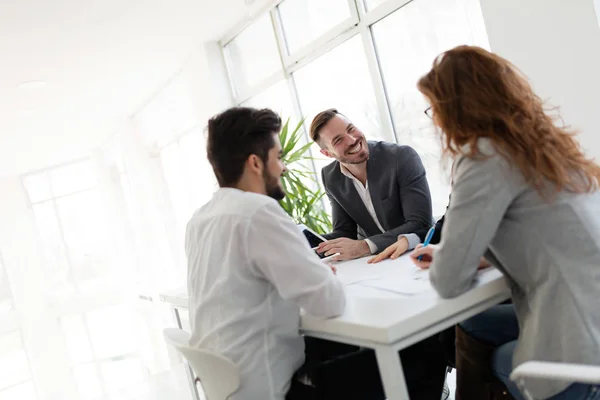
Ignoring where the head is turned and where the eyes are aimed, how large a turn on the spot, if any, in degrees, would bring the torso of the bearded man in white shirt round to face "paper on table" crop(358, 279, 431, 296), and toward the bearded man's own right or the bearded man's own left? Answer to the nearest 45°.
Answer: approximately 45° to the bearded man's own right

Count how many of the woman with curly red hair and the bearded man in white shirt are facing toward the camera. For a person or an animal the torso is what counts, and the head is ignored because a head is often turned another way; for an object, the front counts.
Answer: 0

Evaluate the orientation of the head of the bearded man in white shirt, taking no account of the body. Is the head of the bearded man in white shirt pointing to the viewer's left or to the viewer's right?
to the viewer's right

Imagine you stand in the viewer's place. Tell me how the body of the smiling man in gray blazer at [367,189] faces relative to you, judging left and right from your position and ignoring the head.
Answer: facing the viewer and to the left of the viewer

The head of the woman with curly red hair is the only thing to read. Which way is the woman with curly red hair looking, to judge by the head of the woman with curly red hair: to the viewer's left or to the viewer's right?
to the viewer's left

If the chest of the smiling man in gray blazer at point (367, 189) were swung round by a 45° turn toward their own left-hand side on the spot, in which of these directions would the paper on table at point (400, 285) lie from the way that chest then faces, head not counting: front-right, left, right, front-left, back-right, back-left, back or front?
front

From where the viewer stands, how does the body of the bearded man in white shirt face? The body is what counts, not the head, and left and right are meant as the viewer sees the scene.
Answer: facing away from the viewer and to the right of the viewer

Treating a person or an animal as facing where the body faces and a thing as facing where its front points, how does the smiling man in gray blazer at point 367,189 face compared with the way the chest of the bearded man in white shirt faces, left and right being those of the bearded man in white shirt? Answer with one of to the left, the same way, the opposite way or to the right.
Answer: the opposite way

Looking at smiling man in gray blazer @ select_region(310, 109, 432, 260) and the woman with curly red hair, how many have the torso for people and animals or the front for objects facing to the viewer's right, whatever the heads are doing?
0

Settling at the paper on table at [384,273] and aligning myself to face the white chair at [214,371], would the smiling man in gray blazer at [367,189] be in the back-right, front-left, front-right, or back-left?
back-right

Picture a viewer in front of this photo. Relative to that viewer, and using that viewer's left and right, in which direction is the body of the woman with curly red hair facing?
facing away from the viewer and to the left of the viewer

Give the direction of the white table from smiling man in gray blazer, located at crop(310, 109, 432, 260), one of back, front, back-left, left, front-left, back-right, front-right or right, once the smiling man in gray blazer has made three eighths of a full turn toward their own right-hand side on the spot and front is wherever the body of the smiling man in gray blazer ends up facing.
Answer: back

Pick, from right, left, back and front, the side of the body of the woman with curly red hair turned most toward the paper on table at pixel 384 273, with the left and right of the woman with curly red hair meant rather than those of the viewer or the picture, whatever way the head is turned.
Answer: front

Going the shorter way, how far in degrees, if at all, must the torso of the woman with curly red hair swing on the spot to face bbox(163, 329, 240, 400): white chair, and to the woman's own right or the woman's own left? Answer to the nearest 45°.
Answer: approximately 45° to the woman's own left
